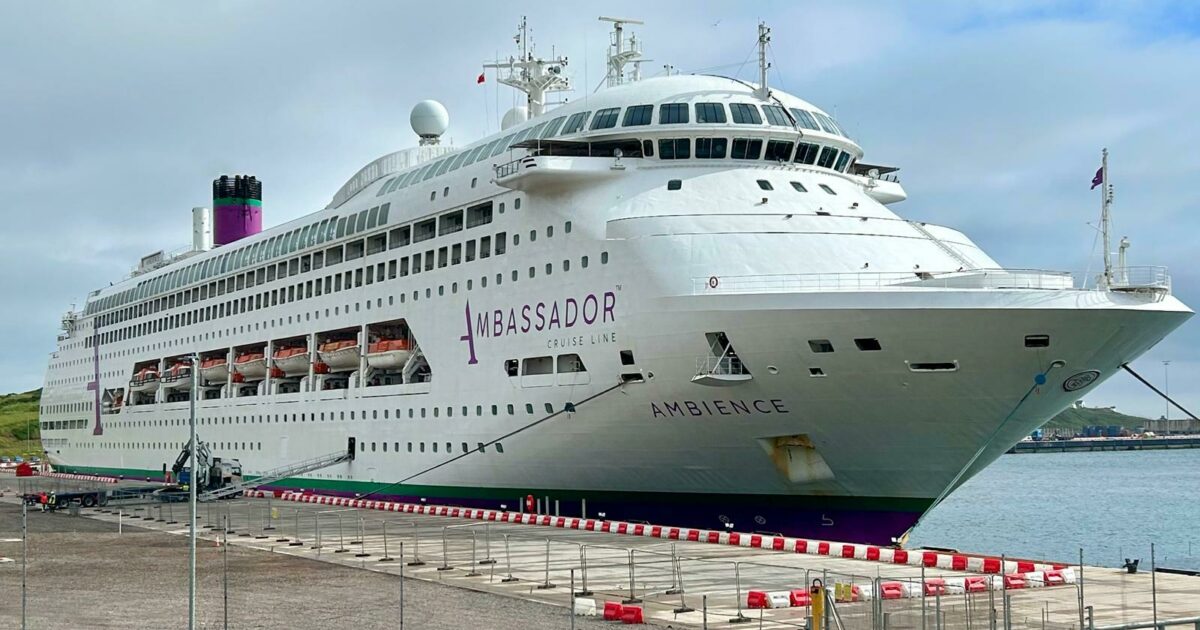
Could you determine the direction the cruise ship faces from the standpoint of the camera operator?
facing the viewer and to the right of the viewer
